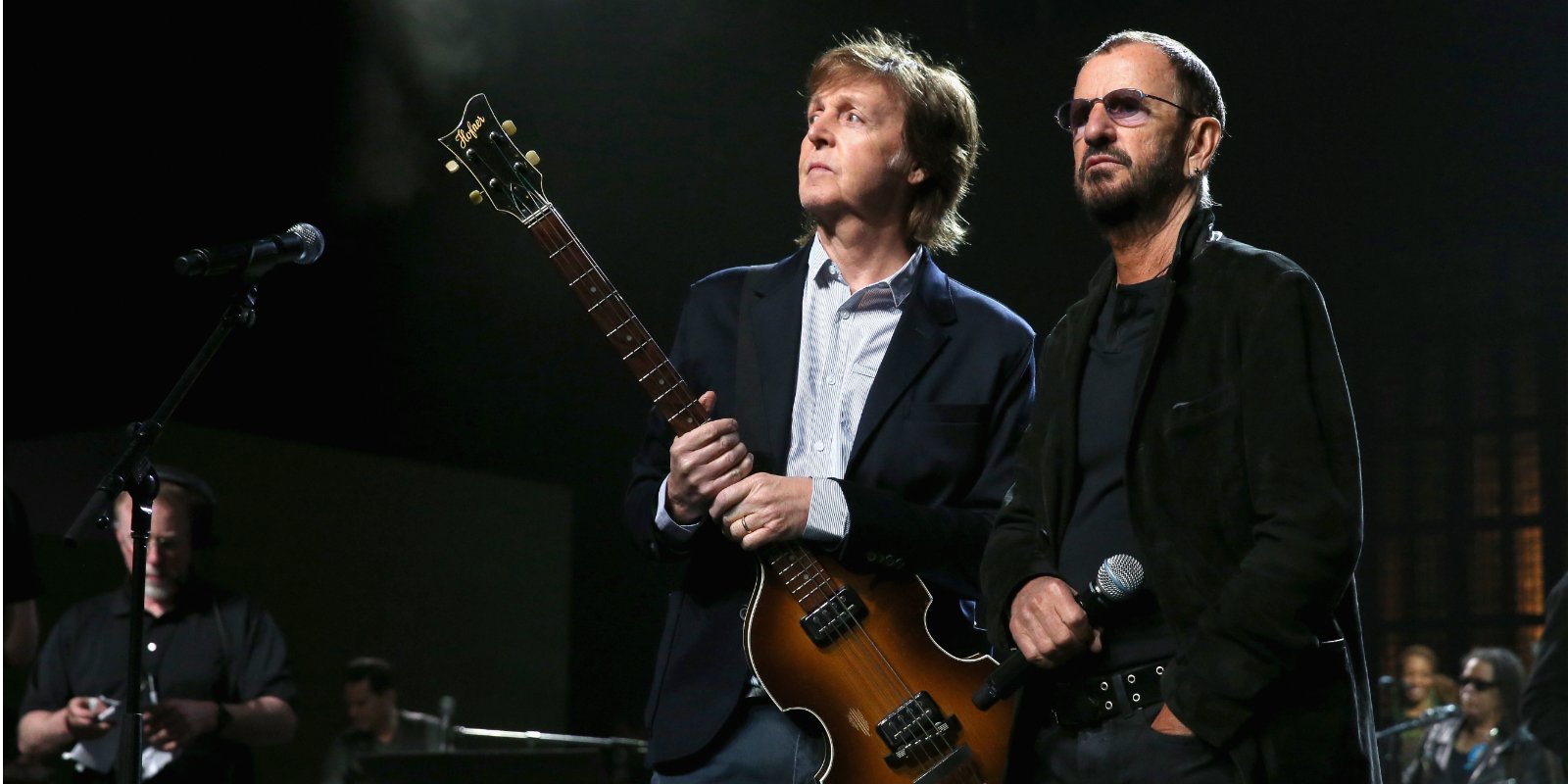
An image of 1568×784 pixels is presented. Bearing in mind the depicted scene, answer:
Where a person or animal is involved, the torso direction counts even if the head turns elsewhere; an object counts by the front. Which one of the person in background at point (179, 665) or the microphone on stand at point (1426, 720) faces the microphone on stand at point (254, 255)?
the person in background

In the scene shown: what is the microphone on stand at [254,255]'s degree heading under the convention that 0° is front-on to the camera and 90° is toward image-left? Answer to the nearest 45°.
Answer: approximately 270°

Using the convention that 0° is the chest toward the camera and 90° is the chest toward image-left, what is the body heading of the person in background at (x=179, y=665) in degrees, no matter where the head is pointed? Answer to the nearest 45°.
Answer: approximately 0°

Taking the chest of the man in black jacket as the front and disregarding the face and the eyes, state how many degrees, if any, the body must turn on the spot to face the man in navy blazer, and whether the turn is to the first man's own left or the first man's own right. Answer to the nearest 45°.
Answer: approximately 90° to the first man's own right

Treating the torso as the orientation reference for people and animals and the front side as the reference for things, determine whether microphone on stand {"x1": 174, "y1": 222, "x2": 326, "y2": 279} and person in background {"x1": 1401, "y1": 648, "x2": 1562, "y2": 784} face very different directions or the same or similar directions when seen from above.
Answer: very different directions

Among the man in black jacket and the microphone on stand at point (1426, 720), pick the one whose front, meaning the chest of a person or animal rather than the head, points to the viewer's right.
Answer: the microphone on stand

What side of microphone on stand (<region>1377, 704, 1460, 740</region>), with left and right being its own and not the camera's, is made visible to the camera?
right

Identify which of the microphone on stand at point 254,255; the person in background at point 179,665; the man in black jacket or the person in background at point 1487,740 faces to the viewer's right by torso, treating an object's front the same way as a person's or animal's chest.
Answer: the microphone on stand
